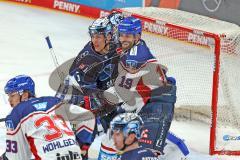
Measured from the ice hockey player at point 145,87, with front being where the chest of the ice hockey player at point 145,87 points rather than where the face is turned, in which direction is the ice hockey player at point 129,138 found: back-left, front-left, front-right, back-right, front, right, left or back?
front-left

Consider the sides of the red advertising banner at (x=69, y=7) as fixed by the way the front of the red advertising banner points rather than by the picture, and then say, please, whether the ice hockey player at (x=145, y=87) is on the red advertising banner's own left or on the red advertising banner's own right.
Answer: on the red advertising banner's own left

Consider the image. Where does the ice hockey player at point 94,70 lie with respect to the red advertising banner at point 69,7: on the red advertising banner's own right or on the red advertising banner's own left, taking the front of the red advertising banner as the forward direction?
on the red advertising banner's own left

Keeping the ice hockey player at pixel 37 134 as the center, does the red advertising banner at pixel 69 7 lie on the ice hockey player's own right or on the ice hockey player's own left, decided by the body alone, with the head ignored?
on the ice hockey player's own right

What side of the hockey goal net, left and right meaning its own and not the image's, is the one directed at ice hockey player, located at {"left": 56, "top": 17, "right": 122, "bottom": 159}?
front

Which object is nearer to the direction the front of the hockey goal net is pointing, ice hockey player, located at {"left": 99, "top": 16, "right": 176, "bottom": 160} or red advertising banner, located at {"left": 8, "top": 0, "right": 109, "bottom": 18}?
the ice hockey player

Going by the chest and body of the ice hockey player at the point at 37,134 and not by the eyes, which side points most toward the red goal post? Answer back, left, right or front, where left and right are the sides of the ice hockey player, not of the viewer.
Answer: right

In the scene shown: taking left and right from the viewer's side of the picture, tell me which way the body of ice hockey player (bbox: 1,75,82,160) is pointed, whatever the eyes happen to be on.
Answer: facing away from the viewer and to the left of the viewer

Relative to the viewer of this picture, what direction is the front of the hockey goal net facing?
facing the viewer and to the left of the viewer
